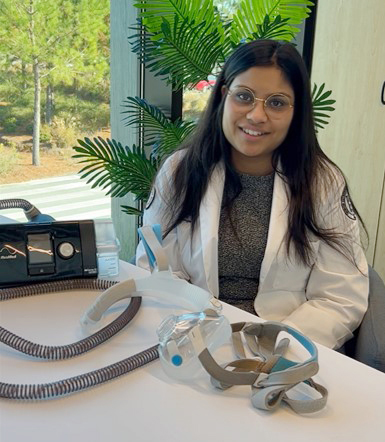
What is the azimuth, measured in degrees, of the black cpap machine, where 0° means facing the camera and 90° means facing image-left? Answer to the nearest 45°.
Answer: approximately 0°

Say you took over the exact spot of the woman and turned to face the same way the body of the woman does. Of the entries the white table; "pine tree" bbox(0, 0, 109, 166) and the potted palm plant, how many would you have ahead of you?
1

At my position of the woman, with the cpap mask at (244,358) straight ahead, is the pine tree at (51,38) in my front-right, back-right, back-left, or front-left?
back-right

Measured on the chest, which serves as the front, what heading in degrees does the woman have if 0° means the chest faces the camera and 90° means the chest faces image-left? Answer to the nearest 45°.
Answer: approximately 0°

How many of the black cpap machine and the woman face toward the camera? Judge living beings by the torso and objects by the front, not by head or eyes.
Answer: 2

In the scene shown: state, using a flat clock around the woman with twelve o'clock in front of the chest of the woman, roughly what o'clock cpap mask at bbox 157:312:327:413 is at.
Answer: The cpap mask is roughly at 12 o'clock from the woman.

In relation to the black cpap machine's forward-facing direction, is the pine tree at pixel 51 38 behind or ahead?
behind

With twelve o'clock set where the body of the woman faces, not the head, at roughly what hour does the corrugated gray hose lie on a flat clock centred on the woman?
The corrugated gray hose is roughly at 1 o'clock from the woman.

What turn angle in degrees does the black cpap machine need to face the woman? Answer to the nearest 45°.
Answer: approximately 135° to its left

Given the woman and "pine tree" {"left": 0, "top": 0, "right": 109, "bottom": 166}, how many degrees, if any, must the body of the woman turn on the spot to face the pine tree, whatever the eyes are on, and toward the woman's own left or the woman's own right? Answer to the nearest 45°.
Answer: approximately 135° to the woman's own right
